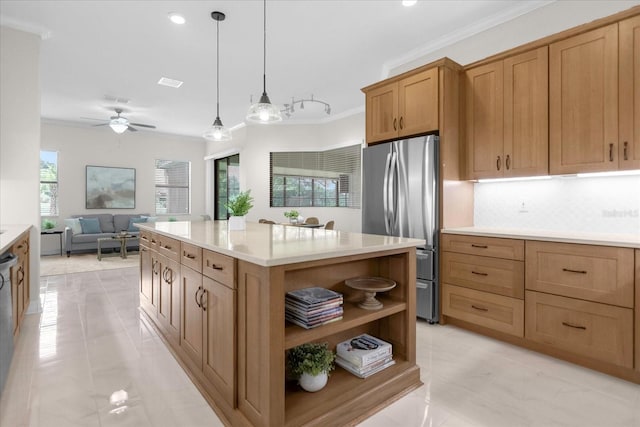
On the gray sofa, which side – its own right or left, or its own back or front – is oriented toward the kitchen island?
front

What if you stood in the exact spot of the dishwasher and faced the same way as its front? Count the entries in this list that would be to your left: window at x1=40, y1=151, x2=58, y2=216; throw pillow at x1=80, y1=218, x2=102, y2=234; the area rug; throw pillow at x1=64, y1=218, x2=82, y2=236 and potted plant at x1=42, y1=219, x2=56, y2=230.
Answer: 5

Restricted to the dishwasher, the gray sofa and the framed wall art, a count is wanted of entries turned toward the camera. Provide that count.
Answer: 2

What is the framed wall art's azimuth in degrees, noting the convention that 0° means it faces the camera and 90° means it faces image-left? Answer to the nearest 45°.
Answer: approximately 0°

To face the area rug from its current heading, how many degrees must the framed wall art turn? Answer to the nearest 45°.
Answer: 0° — it already faces it

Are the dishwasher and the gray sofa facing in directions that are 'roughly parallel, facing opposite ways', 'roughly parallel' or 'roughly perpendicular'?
roughly perpendicular

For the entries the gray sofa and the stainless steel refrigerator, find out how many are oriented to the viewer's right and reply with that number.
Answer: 0

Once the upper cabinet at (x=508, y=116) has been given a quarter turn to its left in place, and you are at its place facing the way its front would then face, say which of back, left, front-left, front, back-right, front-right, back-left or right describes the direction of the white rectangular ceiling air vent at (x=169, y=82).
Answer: back-right

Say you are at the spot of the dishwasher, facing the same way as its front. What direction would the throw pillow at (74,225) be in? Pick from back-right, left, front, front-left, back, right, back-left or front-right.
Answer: left

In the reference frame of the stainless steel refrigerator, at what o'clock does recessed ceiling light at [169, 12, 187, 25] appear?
The recessed ceiling light is roughly at 1 o'clock from the stainless steel refrigerator.

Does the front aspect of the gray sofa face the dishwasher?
yes

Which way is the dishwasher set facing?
to the viewer's right

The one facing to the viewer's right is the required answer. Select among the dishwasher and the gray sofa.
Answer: the dishwasher

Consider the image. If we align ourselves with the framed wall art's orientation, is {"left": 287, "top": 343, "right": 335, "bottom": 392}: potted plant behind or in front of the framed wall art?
in front

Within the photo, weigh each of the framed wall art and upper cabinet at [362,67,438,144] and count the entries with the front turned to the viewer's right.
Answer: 0

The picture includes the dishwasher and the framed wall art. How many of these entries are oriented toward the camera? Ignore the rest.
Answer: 1
